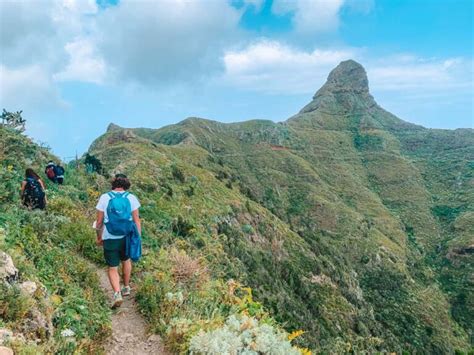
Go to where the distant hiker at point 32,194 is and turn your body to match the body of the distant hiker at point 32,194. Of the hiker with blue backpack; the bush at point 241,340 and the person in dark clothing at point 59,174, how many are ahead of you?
1

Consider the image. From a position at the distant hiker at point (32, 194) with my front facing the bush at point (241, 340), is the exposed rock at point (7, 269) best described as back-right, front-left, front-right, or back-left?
front-right

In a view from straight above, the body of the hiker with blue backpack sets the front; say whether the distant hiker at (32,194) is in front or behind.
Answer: in front

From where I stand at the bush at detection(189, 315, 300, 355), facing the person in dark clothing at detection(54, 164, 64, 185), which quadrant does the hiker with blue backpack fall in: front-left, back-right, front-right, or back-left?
front-left

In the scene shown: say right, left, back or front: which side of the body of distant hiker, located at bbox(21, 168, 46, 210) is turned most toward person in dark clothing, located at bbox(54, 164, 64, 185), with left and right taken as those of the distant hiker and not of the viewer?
front

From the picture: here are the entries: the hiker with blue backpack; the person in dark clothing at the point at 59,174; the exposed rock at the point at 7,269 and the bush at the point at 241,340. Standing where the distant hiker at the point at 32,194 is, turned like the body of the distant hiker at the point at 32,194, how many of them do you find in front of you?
1

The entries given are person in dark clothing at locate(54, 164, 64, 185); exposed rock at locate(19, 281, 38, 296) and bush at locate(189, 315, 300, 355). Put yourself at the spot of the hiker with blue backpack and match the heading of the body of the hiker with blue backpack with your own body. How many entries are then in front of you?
1

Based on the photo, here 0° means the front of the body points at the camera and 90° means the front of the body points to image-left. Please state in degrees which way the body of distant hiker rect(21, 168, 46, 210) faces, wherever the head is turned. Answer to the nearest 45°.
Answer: approximately 180°

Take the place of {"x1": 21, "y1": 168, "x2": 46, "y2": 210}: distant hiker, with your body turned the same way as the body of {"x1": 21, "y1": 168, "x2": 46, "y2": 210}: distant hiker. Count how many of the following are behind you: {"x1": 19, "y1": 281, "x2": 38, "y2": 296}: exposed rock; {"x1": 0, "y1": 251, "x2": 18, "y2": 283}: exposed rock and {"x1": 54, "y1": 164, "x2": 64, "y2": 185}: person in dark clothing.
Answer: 2

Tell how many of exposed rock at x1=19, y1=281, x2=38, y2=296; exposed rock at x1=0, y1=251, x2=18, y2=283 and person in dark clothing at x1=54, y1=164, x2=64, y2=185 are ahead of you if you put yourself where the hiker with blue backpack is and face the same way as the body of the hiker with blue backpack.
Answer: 1

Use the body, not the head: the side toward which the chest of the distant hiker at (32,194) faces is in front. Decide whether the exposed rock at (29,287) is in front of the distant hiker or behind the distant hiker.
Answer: behind

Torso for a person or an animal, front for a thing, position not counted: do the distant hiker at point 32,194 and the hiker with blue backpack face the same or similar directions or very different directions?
same or similar directions

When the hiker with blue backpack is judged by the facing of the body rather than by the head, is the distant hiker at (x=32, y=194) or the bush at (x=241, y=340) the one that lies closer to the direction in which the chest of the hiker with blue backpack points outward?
the distant hiker

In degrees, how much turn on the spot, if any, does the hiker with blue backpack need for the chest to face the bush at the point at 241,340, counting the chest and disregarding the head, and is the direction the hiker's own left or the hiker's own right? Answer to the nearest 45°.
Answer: approximately 135° to the hiker's own right

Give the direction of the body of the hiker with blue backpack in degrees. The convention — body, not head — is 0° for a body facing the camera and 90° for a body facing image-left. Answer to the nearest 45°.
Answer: approximately 180°

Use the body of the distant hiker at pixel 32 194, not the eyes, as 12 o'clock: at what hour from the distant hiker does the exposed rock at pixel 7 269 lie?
The exposed rock is roughly at 6 o'clock from the distant hiker.

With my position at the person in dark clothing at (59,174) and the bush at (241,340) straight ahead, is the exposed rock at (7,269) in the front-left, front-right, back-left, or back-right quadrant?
front-right

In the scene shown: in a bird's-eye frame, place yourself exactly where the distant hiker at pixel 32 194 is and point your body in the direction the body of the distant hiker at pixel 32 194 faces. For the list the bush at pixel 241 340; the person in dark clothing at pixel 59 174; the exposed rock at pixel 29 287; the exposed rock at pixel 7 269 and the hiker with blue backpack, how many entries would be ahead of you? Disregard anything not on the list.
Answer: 1
